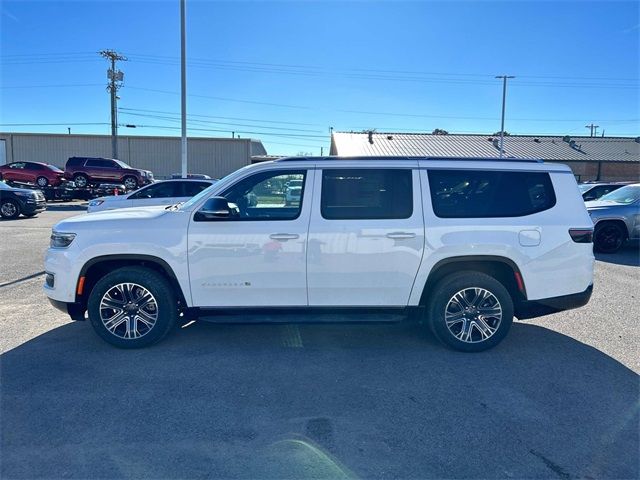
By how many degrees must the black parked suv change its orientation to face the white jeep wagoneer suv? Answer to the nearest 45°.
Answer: approximately 45° to its right

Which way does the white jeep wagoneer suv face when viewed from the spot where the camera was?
facing to the left of the viewer

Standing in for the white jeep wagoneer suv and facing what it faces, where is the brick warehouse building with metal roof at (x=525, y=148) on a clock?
The brick warehouse building with metal roof is roughly at 4 o'clock from the white jeep wagoneer suv.

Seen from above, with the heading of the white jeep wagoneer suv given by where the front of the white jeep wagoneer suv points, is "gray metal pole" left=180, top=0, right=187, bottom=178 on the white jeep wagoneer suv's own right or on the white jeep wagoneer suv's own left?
on the white jeep wagoneer suv's own right

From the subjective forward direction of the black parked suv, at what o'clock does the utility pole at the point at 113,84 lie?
The utility pole is roughly at 8 o'clock from the black parked suv.

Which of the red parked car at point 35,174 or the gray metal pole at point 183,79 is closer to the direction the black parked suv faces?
the gray metal pole

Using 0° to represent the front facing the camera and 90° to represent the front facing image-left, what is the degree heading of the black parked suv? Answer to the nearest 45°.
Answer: approximately 315°

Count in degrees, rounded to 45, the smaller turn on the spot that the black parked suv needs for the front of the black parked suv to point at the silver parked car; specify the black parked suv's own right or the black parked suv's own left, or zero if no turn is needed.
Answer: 0° — it already faces it

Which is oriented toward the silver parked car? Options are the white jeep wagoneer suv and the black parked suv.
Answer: the black parked suv

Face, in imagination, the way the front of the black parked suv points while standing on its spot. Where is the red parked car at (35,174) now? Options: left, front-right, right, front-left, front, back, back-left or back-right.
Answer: back-left

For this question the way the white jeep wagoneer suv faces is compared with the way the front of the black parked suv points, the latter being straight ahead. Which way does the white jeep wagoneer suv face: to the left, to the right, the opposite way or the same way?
the opposite way

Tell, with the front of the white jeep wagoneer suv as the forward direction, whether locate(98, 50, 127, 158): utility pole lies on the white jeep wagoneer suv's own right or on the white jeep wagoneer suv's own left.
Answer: on the white jeep wagoneer suv's own right

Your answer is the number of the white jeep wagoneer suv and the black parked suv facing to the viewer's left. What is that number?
1

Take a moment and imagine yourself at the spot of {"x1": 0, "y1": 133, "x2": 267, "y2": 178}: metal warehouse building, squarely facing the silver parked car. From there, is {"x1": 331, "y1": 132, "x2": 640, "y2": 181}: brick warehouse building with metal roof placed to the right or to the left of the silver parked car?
left
